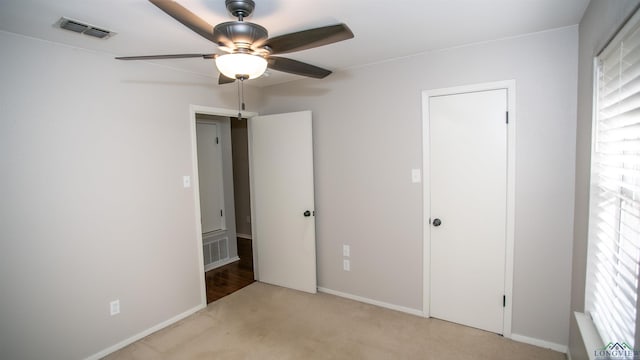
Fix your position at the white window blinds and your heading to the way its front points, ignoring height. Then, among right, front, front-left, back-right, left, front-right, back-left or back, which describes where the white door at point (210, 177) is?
front

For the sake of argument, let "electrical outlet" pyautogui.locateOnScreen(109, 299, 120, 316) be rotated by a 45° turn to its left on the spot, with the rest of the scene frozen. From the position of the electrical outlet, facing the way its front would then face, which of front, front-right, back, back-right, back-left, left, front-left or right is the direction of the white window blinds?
front-right

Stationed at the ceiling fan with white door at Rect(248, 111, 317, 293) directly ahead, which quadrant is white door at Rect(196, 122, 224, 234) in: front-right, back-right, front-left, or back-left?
front-left

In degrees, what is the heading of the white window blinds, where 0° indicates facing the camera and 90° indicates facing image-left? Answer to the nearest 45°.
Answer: approximately 90°

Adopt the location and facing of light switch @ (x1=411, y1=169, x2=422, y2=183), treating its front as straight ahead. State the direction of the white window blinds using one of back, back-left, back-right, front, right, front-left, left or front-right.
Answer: front-left

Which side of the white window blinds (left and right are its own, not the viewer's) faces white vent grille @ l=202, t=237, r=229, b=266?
front

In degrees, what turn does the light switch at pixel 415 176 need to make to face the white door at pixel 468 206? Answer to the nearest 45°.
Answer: approximately 90° to its left

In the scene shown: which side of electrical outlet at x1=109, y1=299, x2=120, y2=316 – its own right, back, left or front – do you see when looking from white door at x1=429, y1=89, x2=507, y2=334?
front

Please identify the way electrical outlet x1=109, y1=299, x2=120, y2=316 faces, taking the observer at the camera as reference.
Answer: facing the viewer and to the right of the viewer

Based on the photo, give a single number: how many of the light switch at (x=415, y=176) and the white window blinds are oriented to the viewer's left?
1

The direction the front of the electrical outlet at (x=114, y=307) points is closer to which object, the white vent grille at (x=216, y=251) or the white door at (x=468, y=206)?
the white door

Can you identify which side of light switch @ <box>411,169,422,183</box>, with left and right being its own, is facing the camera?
front

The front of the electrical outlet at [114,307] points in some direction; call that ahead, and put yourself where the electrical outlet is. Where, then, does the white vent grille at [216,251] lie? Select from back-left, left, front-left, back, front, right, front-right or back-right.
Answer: left

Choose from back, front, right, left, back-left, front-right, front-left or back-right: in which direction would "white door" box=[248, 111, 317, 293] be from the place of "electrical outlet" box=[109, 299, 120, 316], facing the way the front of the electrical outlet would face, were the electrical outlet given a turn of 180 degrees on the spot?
back-right

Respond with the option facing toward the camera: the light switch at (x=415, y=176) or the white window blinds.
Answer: the light switch

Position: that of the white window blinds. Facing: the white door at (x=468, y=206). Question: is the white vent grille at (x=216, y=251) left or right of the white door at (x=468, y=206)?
left
